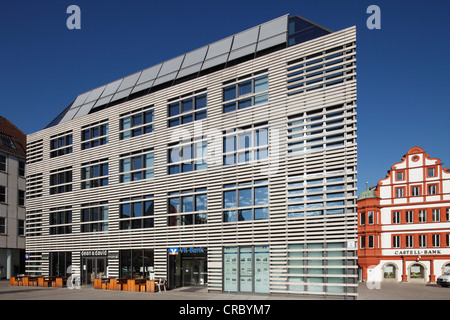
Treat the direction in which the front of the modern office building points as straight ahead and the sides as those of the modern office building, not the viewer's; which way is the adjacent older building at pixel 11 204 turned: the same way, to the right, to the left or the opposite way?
to the left

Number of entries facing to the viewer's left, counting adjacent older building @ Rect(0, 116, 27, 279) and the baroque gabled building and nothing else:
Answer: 0

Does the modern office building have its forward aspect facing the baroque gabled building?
no

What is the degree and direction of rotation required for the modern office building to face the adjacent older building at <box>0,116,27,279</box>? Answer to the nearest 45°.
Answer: approximately 90° to its right

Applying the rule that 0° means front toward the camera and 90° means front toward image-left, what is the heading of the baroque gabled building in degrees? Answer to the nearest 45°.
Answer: approximately 0°

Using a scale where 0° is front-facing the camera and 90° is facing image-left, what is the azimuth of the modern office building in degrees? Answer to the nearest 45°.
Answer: approximately 45°

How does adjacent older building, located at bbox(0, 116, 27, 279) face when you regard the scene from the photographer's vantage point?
facing the viewer and to the right of the viewer

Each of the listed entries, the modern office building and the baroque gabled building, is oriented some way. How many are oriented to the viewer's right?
0

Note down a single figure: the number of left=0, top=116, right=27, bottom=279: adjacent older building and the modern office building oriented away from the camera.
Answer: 0

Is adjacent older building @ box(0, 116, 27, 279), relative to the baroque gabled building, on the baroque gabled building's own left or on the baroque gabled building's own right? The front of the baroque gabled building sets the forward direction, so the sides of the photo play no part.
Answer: on the baroque gabled building's own right

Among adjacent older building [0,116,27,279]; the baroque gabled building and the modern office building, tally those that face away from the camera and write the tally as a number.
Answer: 0
